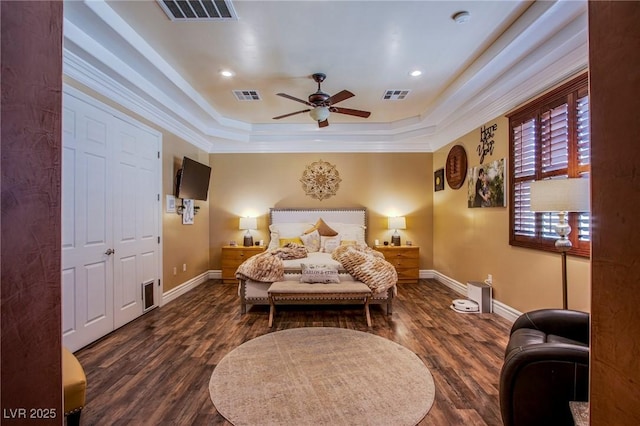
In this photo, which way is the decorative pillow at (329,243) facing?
toward the camera

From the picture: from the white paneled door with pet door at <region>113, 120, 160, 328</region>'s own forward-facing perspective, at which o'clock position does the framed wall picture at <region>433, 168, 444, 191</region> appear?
The framed wall picture is roughly at 11 o'clock from the white paneled door with pet door.

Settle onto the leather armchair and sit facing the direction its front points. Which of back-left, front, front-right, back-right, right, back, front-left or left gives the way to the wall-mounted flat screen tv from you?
front

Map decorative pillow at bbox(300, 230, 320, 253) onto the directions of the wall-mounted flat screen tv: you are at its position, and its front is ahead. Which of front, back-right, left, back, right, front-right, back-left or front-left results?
front-left

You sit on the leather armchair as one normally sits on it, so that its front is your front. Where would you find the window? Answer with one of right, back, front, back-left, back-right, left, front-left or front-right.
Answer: right

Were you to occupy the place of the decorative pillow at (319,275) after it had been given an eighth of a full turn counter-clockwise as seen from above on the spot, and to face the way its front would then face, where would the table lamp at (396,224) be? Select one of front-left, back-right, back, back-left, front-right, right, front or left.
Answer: left

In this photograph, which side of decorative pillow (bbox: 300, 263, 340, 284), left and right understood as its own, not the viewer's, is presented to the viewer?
front

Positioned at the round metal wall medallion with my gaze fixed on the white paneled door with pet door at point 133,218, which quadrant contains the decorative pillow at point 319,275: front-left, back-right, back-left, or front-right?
front-left

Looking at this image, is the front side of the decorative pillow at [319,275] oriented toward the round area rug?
yes

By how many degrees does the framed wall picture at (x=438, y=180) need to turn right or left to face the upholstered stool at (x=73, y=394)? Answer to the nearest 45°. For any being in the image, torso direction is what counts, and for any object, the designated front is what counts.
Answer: approximately 45° to its left

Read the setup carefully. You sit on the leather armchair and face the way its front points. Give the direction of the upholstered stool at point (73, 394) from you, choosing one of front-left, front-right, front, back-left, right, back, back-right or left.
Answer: front-left

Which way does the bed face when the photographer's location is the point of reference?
facing the viewer

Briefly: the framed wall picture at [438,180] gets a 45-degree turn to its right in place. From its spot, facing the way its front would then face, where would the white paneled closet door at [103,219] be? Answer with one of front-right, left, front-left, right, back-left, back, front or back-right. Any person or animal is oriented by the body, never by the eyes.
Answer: front-left

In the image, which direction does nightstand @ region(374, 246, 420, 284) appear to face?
toward the camera

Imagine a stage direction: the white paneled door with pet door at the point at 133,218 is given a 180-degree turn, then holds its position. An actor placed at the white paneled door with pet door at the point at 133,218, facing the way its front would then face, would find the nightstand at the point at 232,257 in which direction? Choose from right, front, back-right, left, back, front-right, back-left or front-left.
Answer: right

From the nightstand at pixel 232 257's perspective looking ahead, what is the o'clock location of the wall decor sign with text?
The wall decor sign with text is roughly at 10 o'clock from the nightstand.
